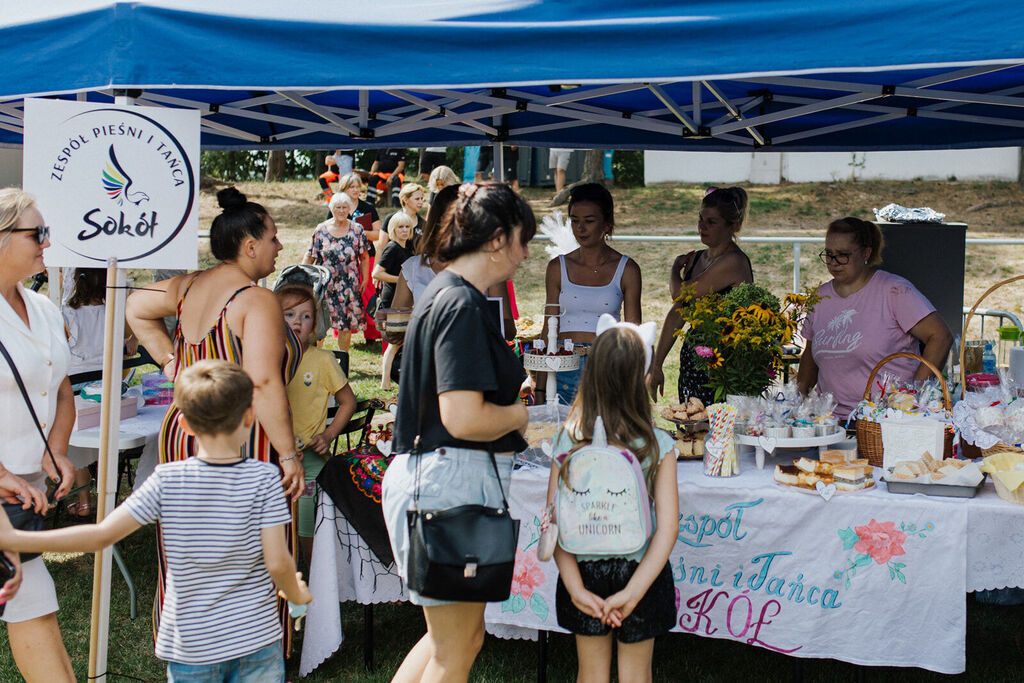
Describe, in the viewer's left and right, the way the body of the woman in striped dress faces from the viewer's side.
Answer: facing away from the viewer and to the right of the viewer

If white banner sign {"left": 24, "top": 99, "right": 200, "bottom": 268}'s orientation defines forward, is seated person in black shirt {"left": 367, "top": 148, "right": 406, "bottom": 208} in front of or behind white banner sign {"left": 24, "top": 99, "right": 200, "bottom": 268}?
behind

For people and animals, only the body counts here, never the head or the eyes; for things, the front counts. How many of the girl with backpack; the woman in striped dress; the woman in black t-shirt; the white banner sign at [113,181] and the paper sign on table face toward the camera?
2

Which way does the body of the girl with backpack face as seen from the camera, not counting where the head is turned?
away from the camera

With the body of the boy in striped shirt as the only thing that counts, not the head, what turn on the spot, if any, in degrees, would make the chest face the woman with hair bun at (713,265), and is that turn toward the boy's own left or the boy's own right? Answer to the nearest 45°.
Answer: approximately 45° to the boy's own right

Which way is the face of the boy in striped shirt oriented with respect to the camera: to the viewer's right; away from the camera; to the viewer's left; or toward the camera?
away from the camera
